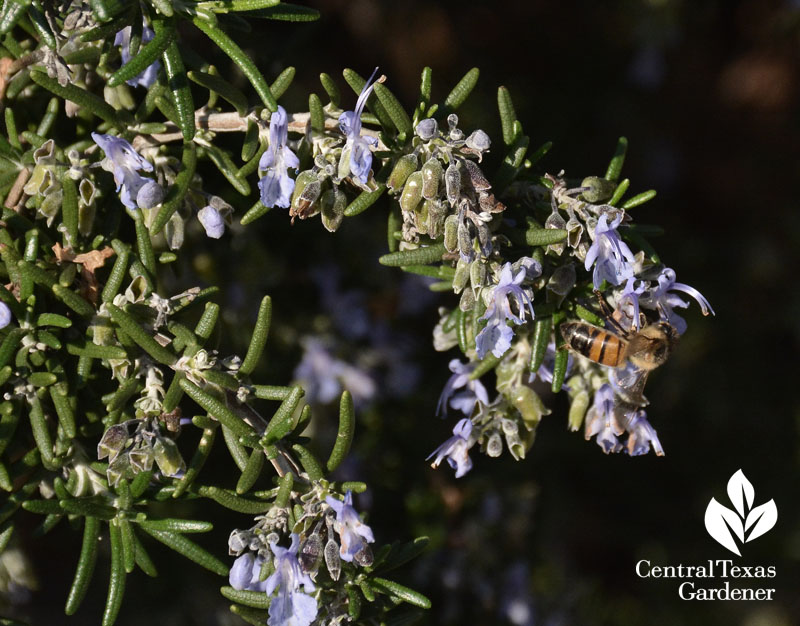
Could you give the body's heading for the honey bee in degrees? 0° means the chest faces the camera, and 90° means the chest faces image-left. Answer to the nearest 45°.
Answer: approximately 270°
